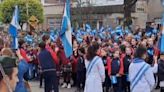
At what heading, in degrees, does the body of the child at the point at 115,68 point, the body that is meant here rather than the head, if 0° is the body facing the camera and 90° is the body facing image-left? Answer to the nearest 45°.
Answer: approximately 0°
